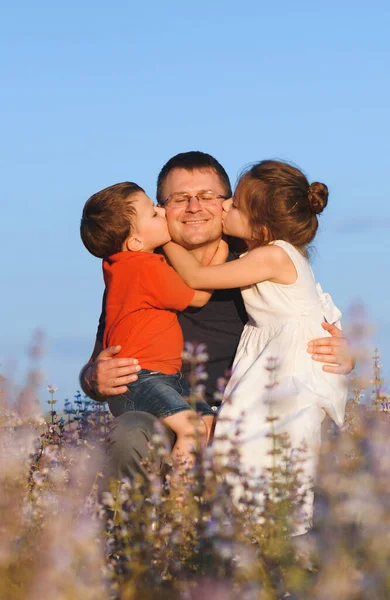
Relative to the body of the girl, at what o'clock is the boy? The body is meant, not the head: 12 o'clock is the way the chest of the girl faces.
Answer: The boy is roughly at 12 o'clock from the girl.

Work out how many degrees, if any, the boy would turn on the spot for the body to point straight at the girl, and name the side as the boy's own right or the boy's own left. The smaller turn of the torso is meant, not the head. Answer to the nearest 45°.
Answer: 0° — they already face them

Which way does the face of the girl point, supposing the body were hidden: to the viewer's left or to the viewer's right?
to the viewer's left

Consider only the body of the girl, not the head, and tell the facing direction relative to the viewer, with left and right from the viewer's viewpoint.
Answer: facing to the left of the viewer

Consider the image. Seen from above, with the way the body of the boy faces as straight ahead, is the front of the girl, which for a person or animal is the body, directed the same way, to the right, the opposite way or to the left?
the opposite way

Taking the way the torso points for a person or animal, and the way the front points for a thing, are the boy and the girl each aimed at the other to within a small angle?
yes

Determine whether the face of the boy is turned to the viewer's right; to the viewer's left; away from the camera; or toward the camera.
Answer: to the viewer's right

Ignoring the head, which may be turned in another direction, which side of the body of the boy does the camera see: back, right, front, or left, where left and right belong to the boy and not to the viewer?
right

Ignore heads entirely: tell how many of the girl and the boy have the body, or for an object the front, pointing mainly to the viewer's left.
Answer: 1
